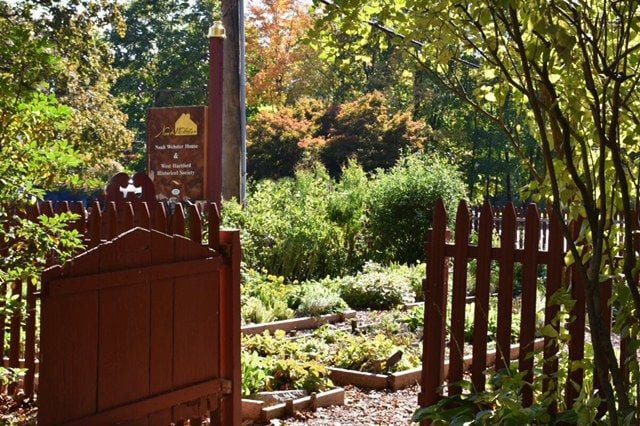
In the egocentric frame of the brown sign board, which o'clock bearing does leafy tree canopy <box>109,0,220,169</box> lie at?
The leafy tree canopy is roughly at 6 o'clock from the brown sign board.

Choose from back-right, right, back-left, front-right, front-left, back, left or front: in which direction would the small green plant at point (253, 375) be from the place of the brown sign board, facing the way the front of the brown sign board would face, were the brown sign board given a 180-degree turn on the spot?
back

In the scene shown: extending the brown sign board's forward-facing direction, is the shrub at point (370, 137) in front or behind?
behind

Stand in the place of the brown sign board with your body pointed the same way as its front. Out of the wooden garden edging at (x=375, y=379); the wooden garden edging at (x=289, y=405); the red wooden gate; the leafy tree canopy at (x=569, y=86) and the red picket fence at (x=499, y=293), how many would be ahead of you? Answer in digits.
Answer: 5

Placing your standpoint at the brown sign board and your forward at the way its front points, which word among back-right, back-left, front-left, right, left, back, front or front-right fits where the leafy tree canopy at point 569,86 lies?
front

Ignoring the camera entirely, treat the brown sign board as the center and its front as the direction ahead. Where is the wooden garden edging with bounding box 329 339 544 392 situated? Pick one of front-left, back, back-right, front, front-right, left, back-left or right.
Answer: front

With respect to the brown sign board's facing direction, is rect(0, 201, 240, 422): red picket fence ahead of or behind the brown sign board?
ahead

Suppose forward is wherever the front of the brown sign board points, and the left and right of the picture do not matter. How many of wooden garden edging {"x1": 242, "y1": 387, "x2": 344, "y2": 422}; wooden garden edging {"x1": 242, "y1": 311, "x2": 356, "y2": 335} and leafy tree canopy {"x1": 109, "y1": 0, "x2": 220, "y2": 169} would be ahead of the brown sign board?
2

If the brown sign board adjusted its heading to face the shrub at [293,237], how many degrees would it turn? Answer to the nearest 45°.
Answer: approximately 45° to its left

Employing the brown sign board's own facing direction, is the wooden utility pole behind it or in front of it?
behind

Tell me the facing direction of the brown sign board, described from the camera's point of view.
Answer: facing the viewer

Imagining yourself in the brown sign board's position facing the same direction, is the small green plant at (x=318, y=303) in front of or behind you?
in front

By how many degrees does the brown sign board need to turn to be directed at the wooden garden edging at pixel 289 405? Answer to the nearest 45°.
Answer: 0° — it already faces it

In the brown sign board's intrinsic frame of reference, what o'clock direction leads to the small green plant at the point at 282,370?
The small green plant is roughly at 12 o'clock from the brown sign board.

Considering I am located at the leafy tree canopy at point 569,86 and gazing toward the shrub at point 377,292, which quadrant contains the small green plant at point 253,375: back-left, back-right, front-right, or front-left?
front-left

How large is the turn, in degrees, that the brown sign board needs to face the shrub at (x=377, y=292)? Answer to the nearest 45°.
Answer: approximately 45° to its left

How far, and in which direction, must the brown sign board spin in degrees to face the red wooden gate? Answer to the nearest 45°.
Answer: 0° — it already faces it

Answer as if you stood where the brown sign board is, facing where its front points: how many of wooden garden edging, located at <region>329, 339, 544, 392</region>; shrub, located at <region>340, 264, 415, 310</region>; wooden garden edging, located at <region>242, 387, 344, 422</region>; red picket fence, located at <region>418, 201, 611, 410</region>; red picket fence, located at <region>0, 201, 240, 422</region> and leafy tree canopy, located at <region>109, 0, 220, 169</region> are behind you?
1

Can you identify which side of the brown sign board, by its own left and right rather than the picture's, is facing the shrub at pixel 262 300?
front
